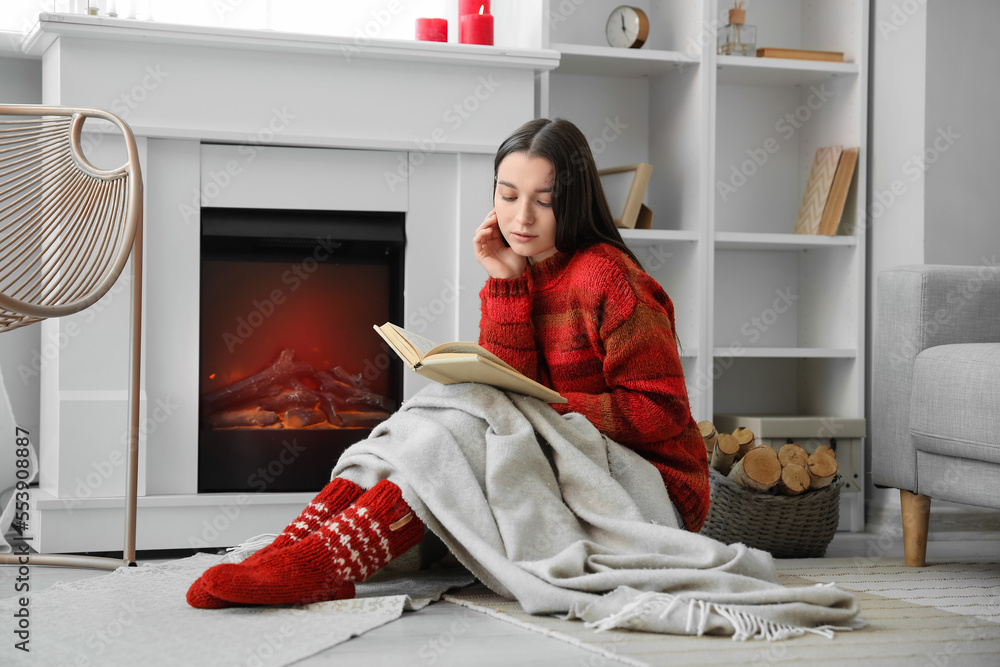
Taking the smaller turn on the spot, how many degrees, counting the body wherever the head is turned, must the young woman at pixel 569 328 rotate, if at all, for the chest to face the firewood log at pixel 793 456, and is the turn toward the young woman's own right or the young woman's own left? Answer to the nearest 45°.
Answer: approximately 180°

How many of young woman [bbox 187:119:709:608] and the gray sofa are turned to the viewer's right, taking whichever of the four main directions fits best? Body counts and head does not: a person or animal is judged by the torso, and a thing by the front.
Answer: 0

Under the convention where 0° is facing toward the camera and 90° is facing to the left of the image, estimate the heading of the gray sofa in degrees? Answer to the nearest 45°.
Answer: approximately 45°

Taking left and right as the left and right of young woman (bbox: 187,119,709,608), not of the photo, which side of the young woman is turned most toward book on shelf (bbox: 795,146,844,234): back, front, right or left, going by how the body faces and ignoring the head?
back

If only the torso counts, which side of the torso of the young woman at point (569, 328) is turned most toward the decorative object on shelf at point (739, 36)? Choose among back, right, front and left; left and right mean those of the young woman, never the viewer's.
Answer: back

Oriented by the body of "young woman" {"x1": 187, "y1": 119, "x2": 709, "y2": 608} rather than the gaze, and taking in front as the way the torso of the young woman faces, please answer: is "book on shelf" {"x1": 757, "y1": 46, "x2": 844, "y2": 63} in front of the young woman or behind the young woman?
behind

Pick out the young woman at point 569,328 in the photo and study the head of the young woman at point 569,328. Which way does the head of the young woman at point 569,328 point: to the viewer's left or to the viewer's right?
to the viewer's left

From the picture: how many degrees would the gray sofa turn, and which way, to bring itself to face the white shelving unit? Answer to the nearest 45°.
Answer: approximately 90° to its right

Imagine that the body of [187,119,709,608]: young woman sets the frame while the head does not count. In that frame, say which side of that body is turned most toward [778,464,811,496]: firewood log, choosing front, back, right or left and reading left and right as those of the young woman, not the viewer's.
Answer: back

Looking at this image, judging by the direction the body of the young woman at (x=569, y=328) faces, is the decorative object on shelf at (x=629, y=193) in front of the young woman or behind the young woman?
behind

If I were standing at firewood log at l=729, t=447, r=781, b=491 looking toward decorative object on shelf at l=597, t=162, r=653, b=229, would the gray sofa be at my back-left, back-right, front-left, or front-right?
back-right

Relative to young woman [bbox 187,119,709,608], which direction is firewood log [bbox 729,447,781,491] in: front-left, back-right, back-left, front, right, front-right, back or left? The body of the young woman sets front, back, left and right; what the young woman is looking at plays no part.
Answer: back

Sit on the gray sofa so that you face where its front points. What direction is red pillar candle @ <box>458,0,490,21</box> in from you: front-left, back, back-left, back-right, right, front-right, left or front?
front-right

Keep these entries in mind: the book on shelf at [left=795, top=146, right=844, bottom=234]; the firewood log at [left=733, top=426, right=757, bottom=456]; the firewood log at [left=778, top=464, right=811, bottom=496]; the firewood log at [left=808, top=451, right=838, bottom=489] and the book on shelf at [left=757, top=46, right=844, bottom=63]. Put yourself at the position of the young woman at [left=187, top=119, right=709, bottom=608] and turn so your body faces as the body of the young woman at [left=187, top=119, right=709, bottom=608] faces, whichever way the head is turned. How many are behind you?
5

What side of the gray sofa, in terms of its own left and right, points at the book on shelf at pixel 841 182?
right

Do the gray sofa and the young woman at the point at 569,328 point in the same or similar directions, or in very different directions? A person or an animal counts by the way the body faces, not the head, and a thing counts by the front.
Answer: same or similar directions

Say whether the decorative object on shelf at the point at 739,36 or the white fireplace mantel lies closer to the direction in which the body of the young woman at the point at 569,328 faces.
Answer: the white fireplace mantel
